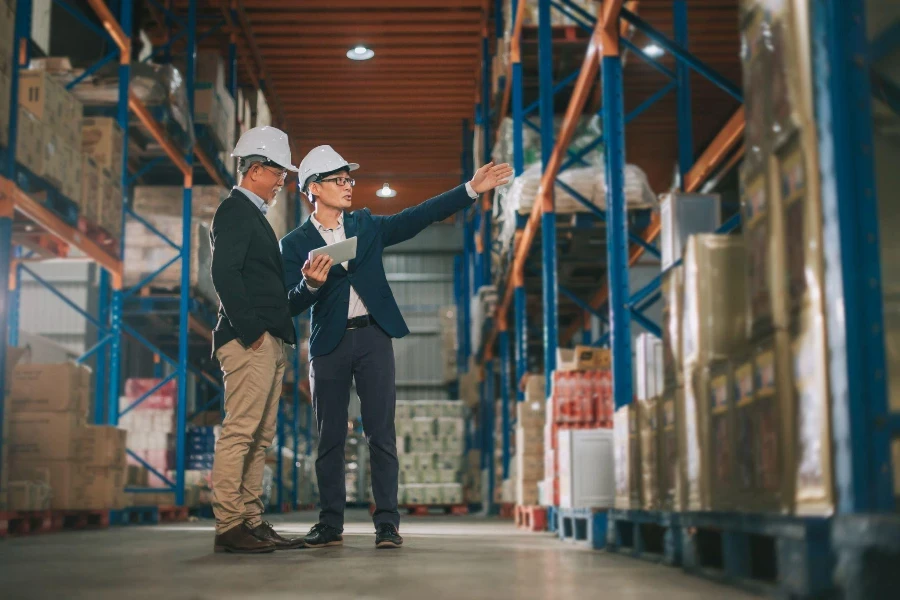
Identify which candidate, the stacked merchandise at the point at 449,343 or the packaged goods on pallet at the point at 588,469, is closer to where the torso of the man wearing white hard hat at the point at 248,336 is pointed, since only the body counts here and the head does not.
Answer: the packaged goods on pallet

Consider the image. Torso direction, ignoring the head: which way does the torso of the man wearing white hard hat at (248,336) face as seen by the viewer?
to the viewer's right

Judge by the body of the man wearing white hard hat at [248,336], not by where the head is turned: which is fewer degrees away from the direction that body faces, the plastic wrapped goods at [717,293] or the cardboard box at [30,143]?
the plastic wrapped goods

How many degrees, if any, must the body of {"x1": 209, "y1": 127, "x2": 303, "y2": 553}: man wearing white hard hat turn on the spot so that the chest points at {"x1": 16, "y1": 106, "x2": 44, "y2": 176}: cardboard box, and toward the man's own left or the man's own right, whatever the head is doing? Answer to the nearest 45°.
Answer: approximately 135° to the man's own left

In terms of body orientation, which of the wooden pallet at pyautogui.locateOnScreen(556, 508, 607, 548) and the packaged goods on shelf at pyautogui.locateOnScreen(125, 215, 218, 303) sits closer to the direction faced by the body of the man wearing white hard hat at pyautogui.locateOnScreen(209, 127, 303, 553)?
the wooden pallet

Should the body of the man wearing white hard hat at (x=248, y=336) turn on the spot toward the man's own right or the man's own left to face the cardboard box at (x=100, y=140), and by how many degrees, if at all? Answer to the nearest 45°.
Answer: approximately 90° to the man's own left

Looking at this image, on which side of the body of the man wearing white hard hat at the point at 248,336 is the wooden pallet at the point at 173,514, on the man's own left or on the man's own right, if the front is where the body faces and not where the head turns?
on the man's own left

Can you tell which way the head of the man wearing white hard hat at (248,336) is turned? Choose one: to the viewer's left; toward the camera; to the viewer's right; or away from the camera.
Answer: to the viewer's right

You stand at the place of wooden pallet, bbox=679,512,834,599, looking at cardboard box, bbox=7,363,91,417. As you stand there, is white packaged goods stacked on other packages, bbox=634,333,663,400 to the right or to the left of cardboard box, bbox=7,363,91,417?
right

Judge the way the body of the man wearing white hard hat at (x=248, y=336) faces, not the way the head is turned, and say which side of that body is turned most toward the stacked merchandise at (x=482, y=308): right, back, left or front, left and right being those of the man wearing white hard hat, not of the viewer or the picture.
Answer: left
